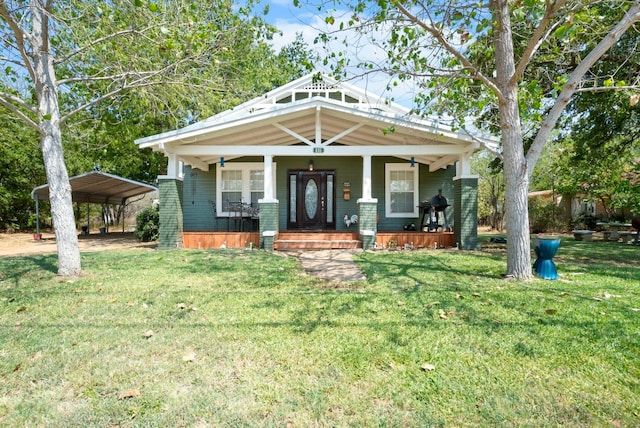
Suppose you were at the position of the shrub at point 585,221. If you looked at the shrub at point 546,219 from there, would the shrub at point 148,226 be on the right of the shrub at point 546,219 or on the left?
left

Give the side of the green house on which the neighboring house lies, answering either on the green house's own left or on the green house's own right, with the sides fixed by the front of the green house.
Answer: on the green house's own left

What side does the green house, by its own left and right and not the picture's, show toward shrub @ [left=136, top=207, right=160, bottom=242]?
right

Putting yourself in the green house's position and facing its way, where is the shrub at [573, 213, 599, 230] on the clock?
The shrub is roughly at 8 o'clock from the green house.

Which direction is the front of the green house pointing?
toward the camera

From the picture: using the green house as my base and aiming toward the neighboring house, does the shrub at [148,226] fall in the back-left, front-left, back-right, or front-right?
back-left

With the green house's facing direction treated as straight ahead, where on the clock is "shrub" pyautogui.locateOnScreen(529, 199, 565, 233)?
The shrub is roughly at 8 o'clock from the green house.

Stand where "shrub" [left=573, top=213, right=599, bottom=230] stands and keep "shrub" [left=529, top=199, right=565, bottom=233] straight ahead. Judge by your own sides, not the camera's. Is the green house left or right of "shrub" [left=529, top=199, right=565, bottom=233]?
left
